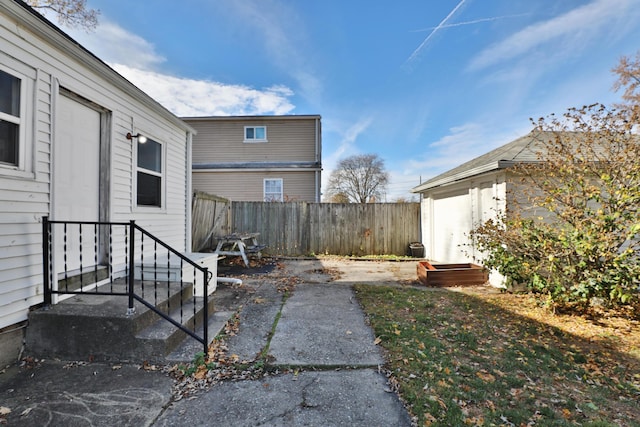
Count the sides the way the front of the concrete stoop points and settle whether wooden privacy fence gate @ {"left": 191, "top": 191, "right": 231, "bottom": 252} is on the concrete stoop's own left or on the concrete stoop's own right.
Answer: on the concrete stoop's own left

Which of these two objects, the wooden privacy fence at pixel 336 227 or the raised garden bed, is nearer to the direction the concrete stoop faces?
the raised garden bed

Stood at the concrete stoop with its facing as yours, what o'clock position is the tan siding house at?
The tan siding house is roughly at 10 o'clock from the concrete stoop.

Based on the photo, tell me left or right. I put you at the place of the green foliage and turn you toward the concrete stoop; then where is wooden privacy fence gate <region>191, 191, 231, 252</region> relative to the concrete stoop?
right

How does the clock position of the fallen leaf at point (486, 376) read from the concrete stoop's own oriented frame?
The fallen leaf is roughly at 1 o'clock from the concrete stoop.

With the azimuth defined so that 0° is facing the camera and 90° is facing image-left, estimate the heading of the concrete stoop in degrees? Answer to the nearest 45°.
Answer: approximately 270°

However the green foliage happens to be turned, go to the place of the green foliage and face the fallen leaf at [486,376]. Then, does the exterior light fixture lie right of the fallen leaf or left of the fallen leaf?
right

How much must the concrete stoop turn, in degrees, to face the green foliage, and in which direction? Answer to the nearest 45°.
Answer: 0° — it already faces it
